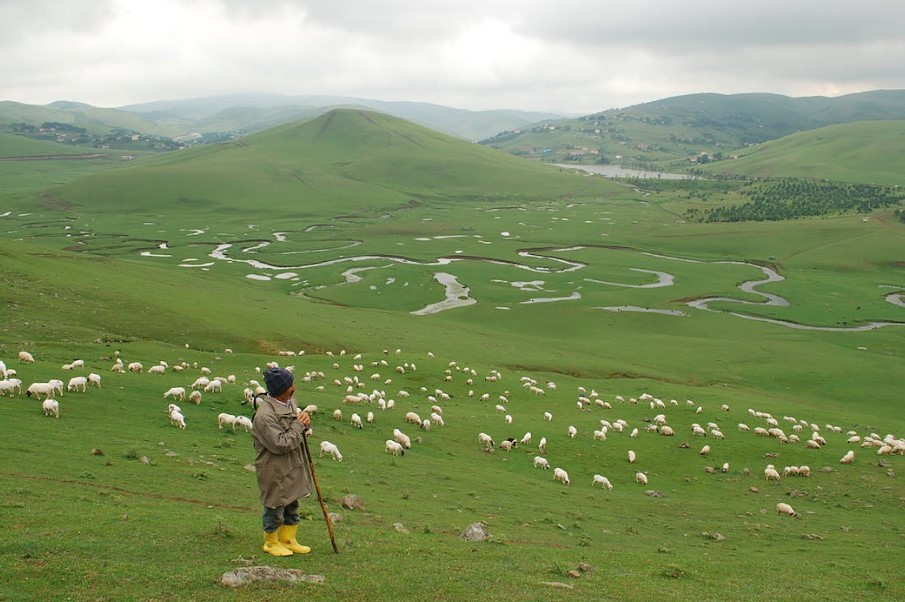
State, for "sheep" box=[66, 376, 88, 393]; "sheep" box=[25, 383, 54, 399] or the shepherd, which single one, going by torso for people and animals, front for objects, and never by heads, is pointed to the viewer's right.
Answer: the shepherd

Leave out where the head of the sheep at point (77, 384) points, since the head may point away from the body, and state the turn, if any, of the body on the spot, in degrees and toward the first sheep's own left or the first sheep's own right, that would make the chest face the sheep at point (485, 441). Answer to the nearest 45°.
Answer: approximately 180°

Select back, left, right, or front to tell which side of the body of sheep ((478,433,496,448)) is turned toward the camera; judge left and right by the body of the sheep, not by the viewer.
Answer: right

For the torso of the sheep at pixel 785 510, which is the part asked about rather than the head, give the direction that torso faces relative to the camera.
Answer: to the viewer's right

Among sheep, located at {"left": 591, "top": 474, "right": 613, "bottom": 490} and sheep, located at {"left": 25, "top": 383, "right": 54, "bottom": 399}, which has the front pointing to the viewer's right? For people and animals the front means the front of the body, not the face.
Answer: sheep, located at {"left": 591, "top": 474, "right": 613, "bottom": 490}

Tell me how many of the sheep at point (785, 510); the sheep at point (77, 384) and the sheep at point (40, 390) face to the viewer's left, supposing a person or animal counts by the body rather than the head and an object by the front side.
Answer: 2

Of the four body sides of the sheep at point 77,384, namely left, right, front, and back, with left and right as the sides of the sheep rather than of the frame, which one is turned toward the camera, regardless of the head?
left

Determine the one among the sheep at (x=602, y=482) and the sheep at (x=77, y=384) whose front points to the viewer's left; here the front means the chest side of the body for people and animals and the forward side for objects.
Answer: the sheep at (x=77, y=384)

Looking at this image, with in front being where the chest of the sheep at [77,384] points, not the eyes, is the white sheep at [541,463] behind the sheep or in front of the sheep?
behind

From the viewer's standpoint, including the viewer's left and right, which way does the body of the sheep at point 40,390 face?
facing to the left of the viewer

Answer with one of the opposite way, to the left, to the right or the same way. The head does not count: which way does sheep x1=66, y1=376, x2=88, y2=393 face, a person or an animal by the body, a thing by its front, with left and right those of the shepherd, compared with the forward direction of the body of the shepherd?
the opposite way

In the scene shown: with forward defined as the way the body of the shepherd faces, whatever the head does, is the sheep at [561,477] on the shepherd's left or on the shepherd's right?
on the shepherd's left

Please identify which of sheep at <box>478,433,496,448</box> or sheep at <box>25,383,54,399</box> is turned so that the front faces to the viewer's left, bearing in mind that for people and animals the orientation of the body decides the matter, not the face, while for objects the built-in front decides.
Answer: sheep at <box>25,383,54,399</box>
